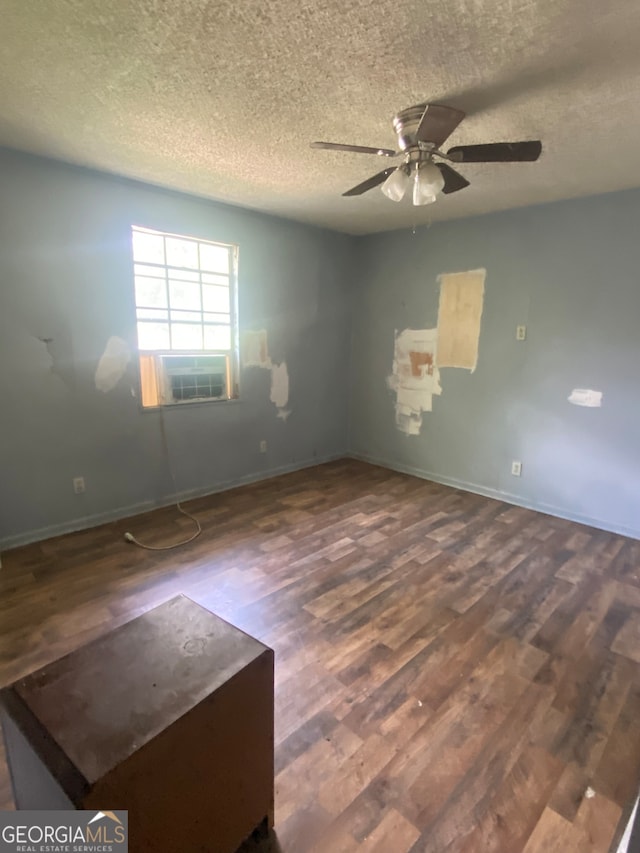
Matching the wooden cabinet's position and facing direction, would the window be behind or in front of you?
behind

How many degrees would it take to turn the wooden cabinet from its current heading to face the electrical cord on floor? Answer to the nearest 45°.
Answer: approximately 135° to its right
